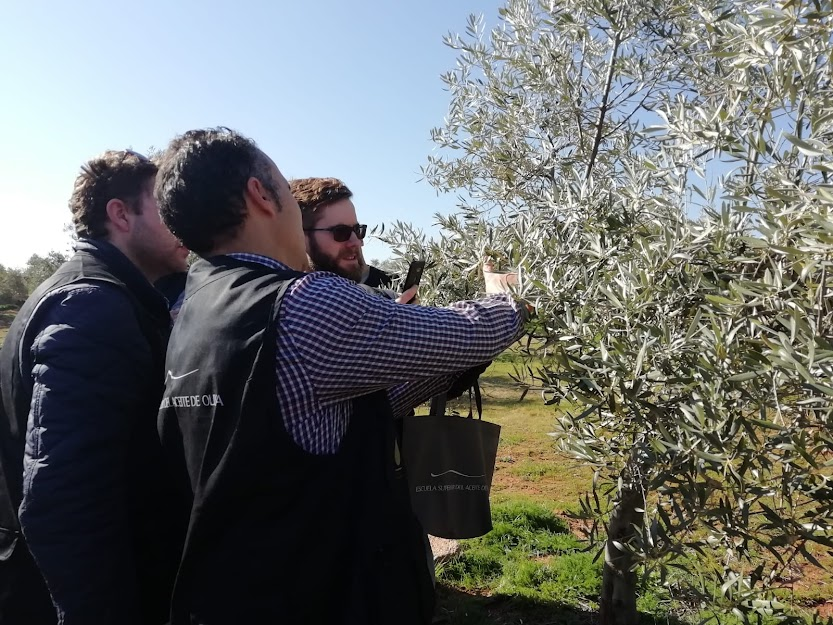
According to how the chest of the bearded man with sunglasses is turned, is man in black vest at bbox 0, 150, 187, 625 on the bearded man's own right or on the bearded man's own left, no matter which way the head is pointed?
on the bearded man's own right

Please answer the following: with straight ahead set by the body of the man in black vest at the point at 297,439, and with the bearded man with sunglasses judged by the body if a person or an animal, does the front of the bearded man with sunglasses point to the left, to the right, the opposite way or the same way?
to the right

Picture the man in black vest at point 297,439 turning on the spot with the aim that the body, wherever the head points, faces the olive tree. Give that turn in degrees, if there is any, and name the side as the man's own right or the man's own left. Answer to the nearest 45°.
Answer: approximately 45° to the man's own right

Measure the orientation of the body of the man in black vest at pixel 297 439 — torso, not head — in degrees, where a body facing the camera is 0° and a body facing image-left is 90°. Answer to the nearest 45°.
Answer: approximately 225°

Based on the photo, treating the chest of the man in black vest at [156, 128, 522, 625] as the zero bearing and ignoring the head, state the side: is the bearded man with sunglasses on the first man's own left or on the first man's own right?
on the first man's own left

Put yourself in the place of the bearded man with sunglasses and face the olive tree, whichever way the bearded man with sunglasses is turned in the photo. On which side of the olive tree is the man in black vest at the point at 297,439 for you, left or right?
right

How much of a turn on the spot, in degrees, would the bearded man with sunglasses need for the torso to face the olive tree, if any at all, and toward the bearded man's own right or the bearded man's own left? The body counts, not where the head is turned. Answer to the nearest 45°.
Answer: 0° — they already face it

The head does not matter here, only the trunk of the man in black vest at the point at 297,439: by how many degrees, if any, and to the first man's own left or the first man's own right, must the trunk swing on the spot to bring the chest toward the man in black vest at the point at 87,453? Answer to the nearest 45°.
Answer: approximately 90° to the first man's own left

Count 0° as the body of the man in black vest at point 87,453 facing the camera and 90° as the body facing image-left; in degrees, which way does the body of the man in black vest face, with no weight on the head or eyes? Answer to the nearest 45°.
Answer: approximately 270°

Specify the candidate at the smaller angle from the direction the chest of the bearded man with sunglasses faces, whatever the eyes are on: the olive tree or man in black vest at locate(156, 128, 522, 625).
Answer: the olive tree

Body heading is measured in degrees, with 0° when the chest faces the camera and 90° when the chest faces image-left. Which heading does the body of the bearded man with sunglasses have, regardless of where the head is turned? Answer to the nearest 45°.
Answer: approximately 315°

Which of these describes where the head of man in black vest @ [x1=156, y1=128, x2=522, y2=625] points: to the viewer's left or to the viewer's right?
to the viewer's right

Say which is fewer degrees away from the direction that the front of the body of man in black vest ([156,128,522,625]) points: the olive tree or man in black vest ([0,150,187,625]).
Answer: the olive tree

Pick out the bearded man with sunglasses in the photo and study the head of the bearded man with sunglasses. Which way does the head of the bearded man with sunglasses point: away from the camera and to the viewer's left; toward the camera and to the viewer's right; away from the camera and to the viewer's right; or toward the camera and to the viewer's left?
toward the camera and to the viewer's right
